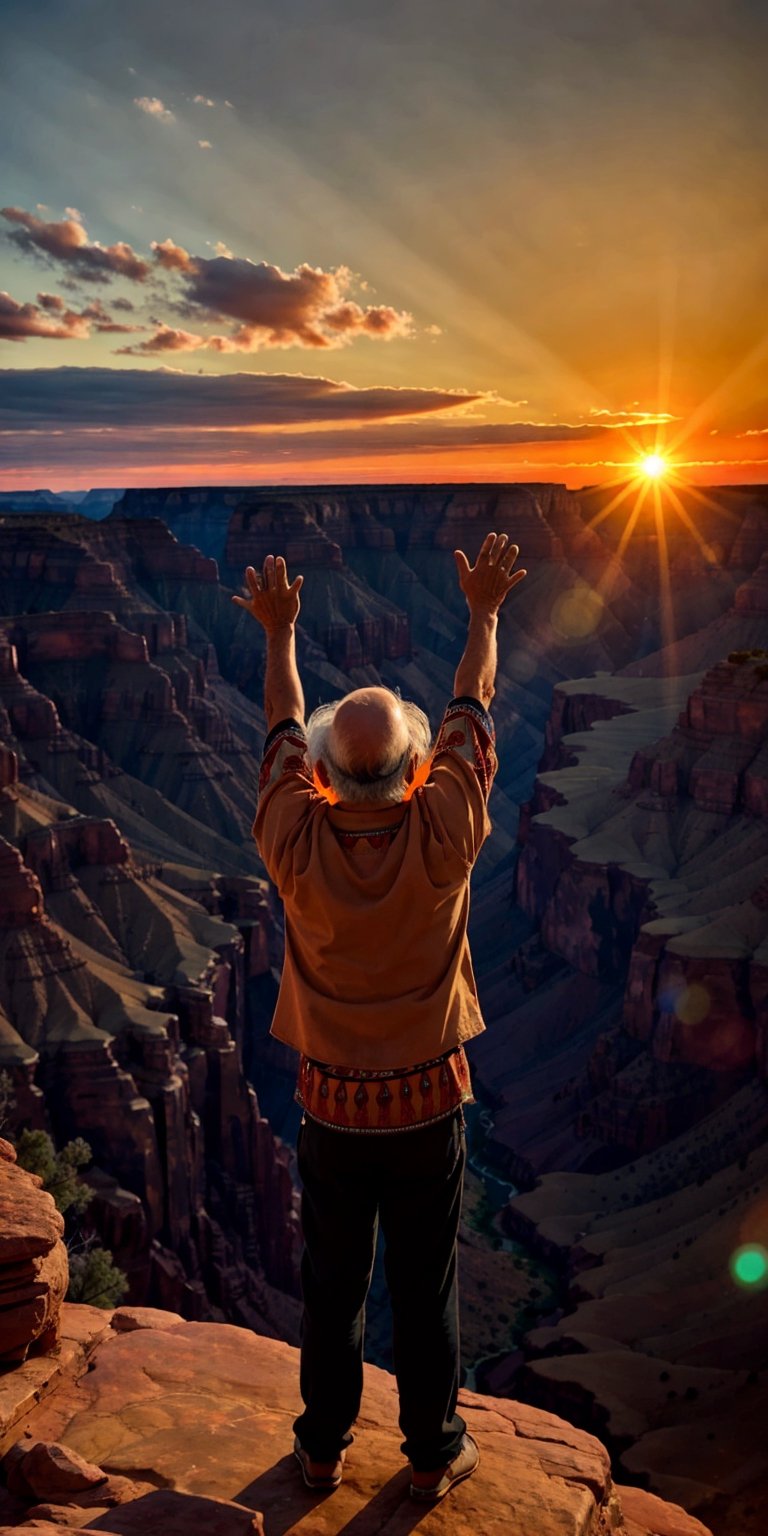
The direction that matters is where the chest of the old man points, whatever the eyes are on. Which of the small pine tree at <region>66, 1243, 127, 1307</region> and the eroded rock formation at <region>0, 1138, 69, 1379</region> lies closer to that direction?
the small pine tree

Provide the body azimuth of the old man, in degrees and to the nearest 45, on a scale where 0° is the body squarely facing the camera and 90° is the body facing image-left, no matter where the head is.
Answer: approximately 180°

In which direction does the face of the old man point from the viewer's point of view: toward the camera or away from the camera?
away from the camera

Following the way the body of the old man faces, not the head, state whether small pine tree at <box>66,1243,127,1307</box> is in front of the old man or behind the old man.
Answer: in front

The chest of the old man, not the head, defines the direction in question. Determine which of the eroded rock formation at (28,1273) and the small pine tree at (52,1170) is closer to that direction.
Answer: the small pine tree

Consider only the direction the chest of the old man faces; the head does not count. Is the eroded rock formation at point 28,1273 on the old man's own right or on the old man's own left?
on the old man's own left

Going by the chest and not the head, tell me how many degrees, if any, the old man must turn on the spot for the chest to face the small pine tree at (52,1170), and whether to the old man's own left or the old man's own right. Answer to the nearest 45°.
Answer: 0° — they already face it
